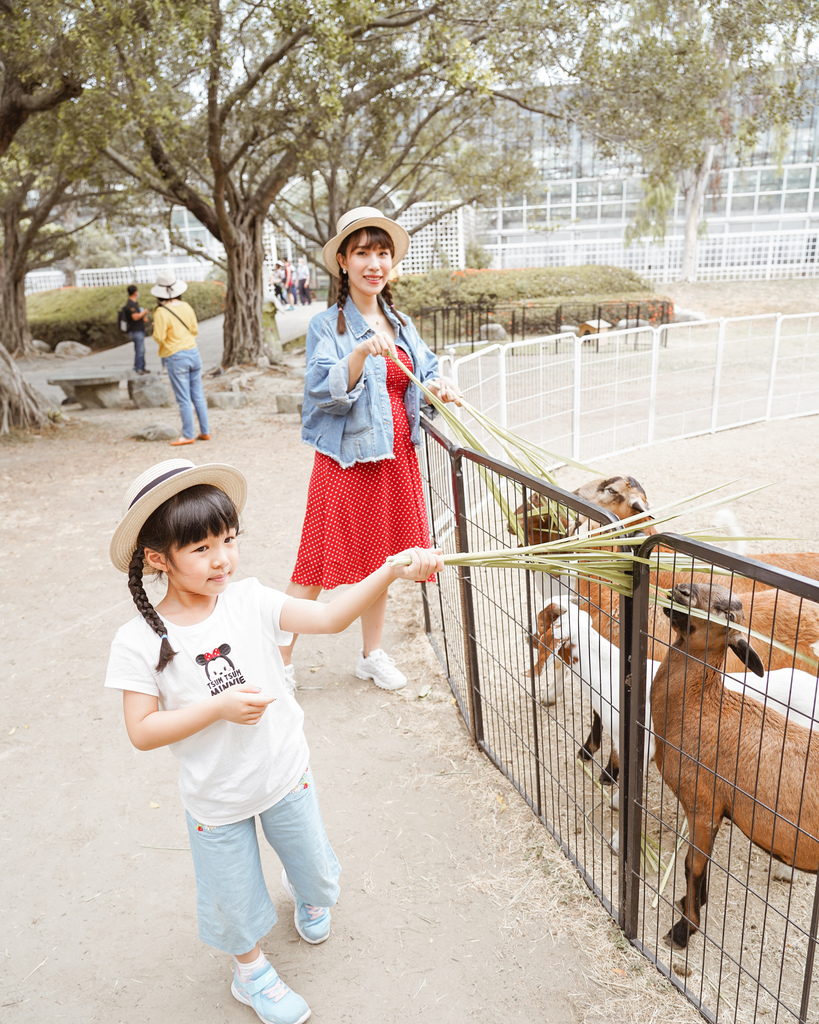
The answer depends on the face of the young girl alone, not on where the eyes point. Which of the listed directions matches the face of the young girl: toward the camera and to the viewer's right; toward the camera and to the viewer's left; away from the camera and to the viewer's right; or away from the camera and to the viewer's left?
toward the camera and to the viewer's right

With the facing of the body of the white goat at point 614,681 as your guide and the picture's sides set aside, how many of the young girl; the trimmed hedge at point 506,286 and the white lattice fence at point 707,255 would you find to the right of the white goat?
2

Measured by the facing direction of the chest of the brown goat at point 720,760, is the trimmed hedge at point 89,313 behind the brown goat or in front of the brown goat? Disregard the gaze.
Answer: in front

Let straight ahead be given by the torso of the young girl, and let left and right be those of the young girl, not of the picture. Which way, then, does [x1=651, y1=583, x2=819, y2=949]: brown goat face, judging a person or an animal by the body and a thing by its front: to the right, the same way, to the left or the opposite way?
to the right

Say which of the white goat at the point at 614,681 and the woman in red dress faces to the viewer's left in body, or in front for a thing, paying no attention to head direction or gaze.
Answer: the white goat

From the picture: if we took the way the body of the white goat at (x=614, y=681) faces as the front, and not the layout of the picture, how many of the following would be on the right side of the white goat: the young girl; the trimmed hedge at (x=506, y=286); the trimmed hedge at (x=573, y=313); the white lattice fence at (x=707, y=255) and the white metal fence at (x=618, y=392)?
4

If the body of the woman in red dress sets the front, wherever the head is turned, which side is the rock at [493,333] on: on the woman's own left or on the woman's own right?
on the woman's own left

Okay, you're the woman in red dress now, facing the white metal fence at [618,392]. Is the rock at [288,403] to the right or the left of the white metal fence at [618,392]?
left

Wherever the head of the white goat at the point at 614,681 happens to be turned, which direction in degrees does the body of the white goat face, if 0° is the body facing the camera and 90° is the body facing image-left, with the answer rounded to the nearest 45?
approximately 90°

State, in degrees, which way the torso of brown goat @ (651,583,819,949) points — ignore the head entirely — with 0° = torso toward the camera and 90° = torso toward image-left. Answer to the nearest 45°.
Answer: approximately 90°

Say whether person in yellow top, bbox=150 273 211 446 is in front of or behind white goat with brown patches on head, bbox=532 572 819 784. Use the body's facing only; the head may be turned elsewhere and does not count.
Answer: in front

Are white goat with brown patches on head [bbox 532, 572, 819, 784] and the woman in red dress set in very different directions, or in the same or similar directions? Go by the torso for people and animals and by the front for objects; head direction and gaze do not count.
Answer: very different directions
